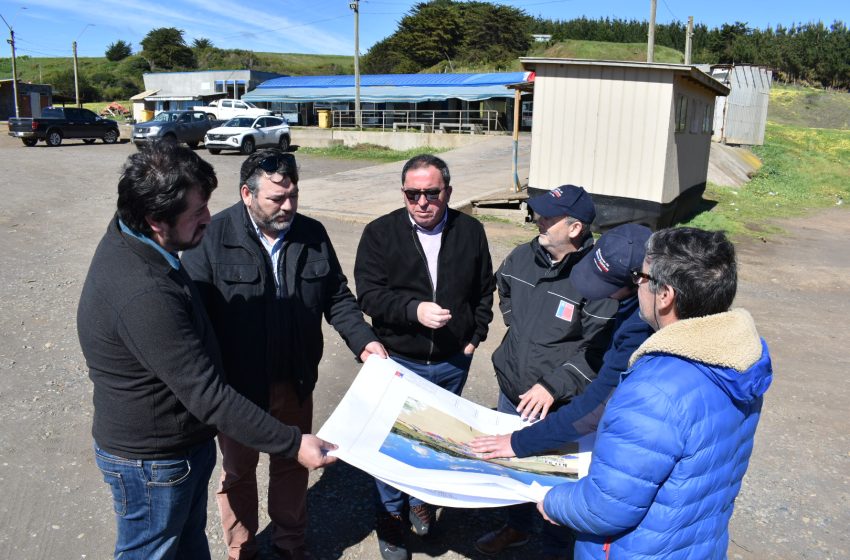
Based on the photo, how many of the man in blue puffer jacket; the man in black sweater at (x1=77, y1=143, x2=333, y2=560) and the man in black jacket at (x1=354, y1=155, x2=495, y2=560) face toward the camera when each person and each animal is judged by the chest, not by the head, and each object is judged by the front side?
1

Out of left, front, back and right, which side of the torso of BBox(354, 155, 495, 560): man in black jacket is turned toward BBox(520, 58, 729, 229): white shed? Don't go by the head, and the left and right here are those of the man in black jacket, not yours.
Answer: back

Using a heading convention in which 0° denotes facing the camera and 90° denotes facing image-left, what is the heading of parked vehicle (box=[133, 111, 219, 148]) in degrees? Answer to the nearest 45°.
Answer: approximately 45°

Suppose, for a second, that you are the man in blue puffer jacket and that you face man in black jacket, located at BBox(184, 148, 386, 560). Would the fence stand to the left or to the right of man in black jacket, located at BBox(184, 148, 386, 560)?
right

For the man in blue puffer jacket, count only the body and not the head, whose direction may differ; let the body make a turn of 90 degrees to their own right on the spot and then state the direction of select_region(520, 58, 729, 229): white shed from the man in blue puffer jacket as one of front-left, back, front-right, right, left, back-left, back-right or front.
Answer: front-left

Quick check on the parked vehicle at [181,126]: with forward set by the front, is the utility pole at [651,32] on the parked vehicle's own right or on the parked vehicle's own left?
on the parked vehicle's own left

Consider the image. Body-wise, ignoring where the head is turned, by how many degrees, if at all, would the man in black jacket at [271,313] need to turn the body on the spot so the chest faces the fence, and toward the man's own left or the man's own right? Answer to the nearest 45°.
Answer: approximately 135° to the man's own left

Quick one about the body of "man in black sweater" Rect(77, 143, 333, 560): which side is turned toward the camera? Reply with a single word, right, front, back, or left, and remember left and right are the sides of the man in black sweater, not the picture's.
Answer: right

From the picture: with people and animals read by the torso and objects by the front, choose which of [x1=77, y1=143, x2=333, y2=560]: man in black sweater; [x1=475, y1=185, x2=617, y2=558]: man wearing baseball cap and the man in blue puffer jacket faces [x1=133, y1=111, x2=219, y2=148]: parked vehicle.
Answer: the man in blue puffer jacket

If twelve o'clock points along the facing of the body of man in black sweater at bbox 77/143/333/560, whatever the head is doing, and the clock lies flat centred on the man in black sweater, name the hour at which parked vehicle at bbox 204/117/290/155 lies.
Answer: The parked vehicle is roughly at 9 o'clock from the man in black sweater.

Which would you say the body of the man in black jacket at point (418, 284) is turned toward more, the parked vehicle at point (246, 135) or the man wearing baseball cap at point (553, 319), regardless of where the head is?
the man wearing baseball cap

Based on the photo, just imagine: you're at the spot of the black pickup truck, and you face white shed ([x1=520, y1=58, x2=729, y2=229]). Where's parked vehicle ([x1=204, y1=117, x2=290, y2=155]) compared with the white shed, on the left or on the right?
left

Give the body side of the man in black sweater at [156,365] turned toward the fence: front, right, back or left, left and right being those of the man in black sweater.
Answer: left

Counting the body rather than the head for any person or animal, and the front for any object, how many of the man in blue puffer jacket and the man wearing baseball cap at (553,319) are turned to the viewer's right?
0
